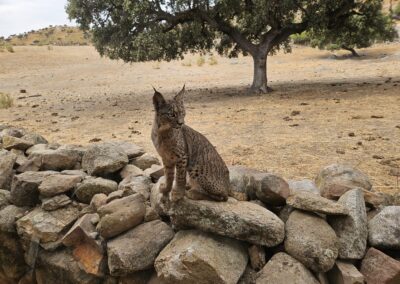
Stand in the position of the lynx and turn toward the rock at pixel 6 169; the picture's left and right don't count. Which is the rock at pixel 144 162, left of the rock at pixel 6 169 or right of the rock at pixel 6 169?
right

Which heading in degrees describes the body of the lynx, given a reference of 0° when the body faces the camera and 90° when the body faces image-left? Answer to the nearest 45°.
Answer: approximately 45°

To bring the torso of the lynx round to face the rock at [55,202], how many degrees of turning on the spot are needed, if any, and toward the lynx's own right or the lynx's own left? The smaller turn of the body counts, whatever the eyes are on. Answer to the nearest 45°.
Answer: approximately 90° to the lynx's own right

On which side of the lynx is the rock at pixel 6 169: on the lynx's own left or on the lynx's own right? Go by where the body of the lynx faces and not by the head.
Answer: on the lynx's own right
